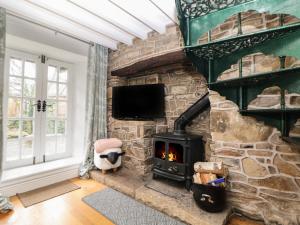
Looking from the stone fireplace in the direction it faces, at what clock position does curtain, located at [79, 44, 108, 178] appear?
The curtain is roughly at 2 o'clock from the stone fireplace.

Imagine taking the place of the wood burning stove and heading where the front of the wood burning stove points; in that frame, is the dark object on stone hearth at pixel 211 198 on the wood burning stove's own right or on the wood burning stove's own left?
on the wood burning stove's own left

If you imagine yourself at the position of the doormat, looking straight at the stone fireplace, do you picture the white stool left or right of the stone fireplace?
left

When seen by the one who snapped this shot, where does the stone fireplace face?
facing the viewer and to the left of the viewer

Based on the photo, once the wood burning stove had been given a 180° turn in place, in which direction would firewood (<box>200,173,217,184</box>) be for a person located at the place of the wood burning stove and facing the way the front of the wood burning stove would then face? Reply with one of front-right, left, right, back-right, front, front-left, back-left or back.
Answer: right

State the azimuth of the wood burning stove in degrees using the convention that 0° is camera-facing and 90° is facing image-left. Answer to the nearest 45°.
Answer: approximately 45°
